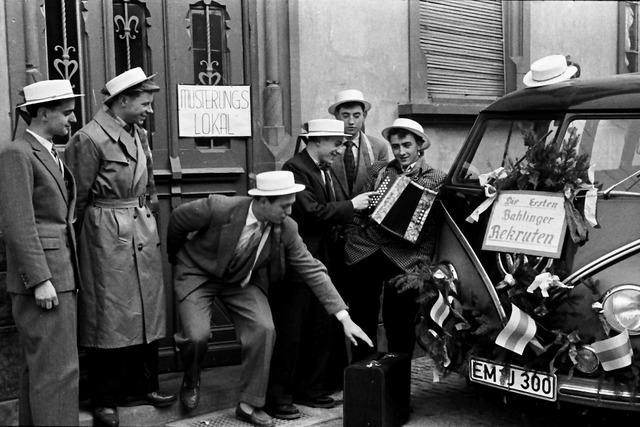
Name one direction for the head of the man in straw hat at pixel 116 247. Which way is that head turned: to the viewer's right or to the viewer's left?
to the viewer's right

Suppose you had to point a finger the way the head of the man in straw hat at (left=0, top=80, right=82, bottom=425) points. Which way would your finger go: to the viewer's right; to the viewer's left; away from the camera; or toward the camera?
to the viewer's right

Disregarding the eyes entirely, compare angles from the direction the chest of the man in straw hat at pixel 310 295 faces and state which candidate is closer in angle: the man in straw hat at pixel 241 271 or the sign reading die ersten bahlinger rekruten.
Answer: the sign reading die ersten bahlinger rekruten

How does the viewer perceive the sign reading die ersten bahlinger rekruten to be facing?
facing the viewer

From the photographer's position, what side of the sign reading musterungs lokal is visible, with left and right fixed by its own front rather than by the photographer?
front

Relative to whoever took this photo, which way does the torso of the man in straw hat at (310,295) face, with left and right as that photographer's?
facing the viewer and to the right of the viewer

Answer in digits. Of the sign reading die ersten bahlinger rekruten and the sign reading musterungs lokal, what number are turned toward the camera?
2

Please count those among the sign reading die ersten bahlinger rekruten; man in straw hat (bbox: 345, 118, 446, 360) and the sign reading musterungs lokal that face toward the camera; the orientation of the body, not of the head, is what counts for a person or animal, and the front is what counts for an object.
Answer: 3
